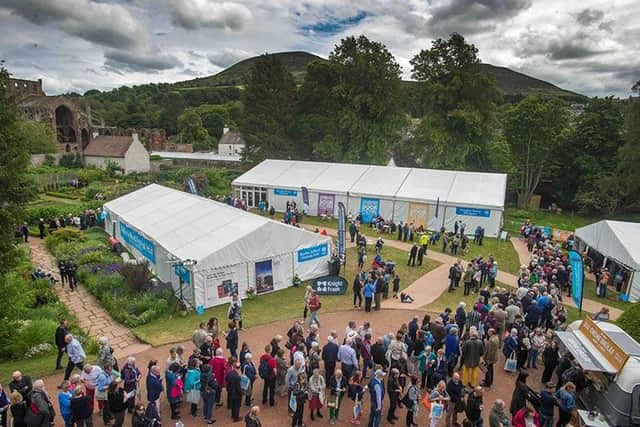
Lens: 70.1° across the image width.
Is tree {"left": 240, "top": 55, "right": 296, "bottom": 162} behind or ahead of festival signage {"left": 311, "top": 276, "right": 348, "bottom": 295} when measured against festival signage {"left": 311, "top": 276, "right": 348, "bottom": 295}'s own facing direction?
behind

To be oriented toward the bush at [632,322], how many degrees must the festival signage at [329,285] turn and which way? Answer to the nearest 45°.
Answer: approximately 45° to its left

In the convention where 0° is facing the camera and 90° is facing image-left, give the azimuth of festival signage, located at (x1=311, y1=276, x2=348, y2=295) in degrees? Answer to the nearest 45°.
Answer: approximately 0°

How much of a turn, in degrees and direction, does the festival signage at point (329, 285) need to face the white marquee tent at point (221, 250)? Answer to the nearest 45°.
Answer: approximately 90° to its right

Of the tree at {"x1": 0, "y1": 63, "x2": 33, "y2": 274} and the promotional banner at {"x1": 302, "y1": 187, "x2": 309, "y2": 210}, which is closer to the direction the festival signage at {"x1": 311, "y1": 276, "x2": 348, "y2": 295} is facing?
the tree

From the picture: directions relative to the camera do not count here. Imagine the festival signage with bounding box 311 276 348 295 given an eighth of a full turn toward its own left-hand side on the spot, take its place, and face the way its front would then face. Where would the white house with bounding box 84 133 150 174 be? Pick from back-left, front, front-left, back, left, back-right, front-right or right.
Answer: back

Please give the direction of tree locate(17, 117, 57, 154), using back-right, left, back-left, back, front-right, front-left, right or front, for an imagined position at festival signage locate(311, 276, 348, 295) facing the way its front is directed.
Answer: back-right

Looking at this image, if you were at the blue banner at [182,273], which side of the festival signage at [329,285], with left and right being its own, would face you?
right

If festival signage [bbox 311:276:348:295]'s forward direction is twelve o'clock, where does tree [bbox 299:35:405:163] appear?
The tree is roughly at 6 o'clock from the festival signage.

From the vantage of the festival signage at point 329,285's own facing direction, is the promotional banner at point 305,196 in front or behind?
behind

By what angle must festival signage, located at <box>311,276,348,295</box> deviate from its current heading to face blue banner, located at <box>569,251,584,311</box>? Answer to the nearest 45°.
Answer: approximately 90° to its left

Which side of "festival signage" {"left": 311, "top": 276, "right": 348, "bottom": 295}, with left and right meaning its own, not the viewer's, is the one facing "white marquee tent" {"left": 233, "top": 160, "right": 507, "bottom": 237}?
back

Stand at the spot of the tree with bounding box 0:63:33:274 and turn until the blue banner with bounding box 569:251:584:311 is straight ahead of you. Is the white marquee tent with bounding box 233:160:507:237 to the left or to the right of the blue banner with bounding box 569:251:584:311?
left
